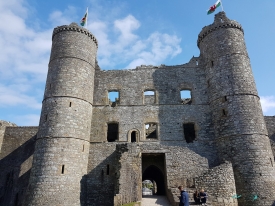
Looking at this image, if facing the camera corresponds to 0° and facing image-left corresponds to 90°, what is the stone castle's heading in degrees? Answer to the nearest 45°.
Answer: approximately 0°
